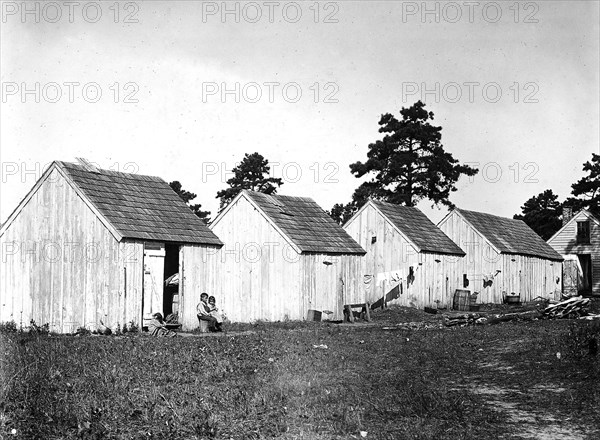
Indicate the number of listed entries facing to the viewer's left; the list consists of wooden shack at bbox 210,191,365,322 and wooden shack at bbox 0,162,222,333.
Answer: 0

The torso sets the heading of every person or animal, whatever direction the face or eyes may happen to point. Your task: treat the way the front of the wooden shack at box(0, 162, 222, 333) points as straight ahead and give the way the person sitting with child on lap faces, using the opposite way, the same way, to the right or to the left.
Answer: the same way

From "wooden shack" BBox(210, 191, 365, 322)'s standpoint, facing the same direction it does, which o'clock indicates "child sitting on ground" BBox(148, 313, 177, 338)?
The child sitting on ground is roughly at 2 o'clock from the wooden shack.

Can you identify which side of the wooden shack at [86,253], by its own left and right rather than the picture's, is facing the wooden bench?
left

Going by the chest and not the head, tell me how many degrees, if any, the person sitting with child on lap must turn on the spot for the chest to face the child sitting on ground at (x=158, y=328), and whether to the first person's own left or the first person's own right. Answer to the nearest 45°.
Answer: approximately 90° to the first person's own right

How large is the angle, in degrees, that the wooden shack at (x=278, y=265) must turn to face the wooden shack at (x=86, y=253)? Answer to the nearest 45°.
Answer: approximately 90° to its right

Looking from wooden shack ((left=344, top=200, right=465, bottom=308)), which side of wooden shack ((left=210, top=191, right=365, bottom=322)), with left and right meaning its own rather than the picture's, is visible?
left

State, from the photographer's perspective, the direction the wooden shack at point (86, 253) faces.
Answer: facing the viewer and to the right of the viewer

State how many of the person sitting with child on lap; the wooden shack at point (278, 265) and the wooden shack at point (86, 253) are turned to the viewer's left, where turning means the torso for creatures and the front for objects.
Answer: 0

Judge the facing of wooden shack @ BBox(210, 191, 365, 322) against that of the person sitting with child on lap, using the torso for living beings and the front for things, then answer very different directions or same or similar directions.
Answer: same or similar directions

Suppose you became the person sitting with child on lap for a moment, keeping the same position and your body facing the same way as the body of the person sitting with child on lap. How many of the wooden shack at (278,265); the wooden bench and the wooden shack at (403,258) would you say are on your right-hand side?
0

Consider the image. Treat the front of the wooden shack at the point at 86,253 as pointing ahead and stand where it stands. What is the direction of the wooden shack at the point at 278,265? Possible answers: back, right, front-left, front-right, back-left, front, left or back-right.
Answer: left

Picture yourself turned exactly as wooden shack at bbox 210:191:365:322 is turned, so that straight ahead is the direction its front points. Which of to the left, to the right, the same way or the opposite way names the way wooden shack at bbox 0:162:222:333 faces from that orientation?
the same way

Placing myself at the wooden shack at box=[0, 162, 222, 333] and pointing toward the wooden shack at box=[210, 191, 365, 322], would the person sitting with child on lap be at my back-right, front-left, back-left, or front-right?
front-right
